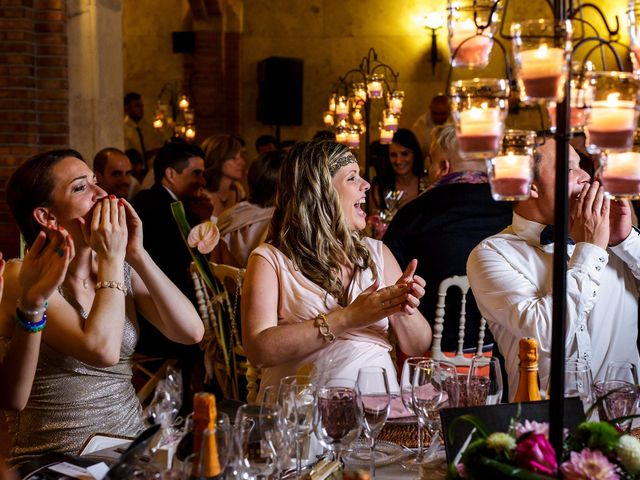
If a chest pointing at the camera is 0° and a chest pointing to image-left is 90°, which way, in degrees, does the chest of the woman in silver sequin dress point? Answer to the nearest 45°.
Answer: approximately 315°

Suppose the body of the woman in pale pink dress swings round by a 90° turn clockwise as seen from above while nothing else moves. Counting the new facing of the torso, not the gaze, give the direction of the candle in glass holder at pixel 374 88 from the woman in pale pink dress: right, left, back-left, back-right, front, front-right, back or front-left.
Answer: back-right

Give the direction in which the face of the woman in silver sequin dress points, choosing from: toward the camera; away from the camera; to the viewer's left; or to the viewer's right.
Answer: to the viewer's right

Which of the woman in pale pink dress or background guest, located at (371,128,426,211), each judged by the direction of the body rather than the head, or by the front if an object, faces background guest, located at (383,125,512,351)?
background guest, located at (371,128,426,211)

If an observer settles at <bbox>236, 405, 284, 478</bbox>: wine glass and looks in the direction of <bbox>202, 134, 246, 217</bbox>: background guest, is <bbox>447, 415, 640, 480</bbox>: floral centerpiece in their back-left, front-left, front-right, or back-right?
back-right

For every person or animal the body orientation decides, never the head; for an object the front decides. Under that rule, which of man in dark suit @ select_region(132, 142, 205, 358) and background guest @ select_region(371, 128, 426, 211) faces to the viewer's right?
the man in dark suit

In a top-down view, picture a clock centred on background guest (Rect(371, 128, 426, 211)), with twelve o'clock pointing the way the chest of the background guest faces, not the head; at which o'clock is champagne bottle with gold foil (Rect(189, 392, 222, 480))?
The champagne bottle with gold foil is roughly at 12 o'clock from the background guest.
